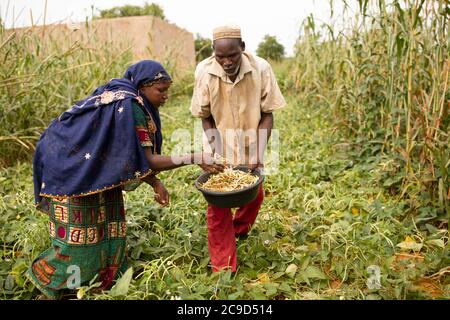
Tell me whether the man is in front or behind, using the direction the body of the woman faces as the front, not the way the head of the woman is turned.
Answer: in front

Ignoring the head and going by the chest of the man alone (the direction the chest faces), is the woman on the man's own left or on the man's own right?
on the man's own right

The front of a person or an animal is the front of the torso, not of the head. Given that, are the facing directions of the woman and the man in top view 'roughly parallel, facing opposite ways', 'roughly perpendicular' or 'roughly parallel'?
roughly perpendicular

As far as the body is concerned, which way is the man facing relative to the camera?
toward the camera

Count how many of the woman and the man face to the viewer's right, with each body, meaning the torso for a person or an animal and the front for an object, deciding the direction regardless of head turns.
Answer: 1

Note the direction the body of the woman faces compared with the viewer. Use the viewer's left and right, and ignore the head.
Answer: facing to the right of the viewer

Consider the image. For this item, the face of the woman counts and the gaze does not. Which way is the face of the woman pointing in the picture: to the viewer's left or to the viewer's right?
to the viewer's right
